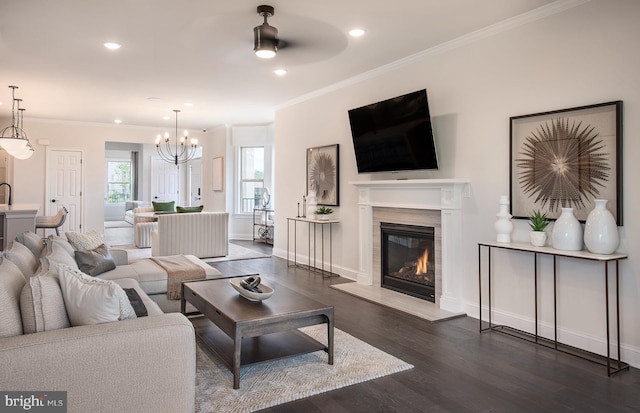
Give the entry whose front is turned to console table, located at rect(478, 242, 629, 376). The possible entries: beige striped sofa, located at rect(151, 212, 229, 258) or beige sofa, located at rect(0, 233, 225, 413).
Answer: beige sofa, located at rect(0, 233, 225, 413)

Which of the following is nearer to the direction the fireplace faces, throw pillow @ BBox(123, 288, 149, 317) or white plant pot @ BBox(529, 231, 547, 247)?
the throw pillow

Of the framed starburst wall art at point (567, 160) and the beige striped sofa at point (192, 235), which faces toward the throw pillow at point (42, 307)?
the framed starburst wall art

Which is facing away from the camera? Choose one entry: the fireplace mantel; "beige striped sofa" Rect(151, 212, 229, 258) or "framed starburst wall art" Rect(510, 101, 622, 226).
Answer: the beige striped sofa

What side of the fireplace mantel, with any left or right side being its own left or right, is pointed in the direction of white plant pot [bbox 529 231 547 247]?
left

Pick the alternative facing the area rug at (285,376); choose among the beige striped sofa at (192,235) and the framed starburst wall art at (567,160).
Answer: the framed starburst wall art

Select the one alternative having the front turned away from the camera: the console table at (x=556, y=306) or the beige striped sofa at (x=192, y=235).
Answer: the beige striped sofa

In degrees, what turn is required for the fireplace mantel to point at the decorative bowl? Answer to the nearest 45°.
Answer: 0° — it already faces it

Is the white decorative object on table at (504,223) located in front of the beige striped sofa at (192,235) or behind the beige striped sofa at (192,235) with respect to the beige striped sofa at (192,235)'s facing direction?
behind

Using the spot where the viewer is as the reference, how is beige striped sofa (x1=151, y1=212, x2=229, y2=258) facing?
facing away from the viewer

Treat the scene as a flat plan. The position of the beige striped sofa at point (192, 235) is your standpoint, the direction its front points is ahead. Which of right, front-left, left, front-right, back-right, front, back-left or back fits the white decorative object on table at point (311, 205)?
back-right

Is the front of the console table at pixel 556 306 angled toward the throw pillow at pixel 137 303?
yes

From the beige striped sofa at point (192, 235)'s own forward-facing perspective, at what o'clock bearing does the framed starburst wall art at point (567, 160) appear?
The framed starburst wall art is roughly at 5 o'clock from the beige striped sofa.
